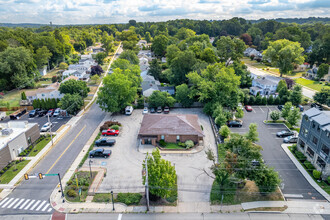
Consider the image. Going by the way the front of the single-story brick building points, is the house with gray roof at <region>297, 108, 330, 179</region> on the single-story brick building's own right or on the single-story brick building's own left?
on the single-story brick building's own left

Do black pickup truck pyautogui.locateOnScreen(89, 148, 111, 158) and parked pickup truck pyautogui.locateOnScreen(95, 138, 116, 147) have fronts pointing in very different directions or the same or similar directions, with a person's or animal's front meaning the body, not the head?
same or similar directions

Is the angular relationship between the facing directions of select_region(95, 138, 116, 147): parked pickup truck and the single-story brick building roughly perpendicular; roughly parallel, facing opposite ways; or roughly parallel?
roughly perpendicular

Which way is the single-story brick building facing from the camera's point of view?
toward the camera

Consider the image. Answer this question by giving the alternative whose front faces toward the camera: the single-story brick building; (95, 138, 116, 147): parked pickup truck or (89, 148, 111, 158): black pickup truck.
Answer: the single-story brick building

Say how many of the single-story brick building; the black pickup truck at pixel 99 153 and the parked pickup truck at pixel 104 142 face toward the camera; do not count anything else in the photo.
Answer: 1

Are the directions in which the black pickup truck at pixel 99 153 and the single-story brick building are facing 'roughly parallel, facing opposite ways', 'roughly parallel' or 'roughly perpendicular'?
roughly perpendicular

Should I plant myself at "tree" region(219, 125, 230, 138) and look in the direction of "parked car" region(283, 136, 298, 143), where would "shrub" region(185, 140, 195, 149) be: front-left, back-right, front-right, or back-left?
back-right

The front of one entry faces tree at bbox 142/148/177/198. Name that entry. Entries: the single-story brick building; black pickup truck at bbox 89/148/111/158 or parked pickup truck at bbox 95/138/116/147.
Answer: the single-story brick building

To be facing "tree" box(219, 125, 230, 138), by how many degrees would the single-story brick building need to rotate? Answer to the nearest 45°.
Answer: approximately 90° to its left

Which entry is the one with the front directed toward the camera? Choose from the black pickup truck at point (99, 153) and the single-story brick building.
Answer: the single-story brick building
